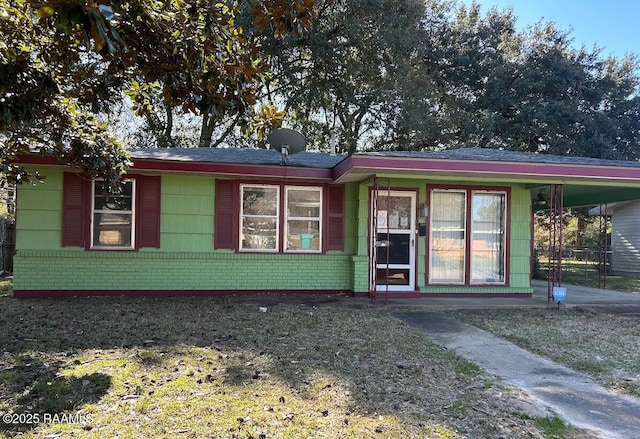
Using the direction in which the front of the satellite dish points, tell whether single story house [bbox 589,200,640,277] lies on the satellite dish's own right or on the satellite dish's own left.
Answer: on the satellite dish's own right

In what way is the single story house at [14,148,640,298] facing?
toward the camera

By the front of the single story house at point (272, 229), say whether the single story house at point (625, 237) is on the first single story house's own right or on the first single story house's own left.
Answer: on the first single story house's own left

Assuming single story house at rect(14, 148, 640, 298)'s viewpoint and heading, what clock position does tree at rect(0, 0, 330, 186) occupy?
The tree is roughly at 12 o'clock from the single story house.

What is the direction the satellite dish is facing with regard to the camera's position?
facing away from the viewer
